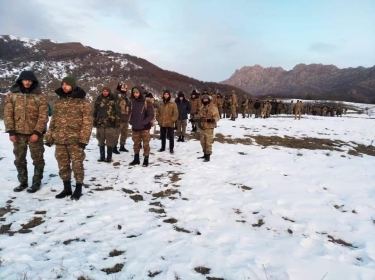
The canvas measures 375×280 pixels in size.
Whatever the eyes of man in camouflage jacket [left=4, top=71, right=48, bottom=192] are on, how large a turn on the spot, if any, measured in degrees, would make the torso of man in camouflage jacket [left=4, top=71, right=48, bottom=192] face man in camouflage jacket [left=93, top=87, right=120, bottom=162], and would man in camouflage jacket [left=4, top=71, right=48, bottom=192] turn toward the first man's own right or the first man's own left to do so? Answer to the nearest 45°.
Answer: approximately 135° to the first man's own left

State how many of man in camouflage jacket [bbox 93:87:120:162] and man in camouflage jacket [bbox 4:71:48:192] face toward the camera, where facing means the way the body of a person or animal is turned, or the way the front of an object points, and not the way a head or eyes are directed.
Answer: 2

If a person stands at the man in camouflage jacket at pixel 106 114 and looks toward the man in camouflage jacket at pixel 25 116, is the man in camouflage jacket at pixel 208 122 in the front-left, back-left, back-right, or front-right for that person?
back-left

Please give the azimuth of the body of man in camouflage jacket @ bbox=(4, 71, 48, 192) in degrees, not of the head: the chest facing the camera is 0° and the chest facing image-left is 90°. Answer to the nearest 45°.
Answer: approximately 0°

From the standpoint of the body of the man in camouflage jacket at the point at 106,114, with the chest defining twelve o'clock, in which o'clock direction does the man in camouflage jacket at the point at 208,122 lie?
the man in camouflage jacket at the point at 208,122 is roughly at 9 o'clock from the man in camouflage jacket at the point at 106,114.
